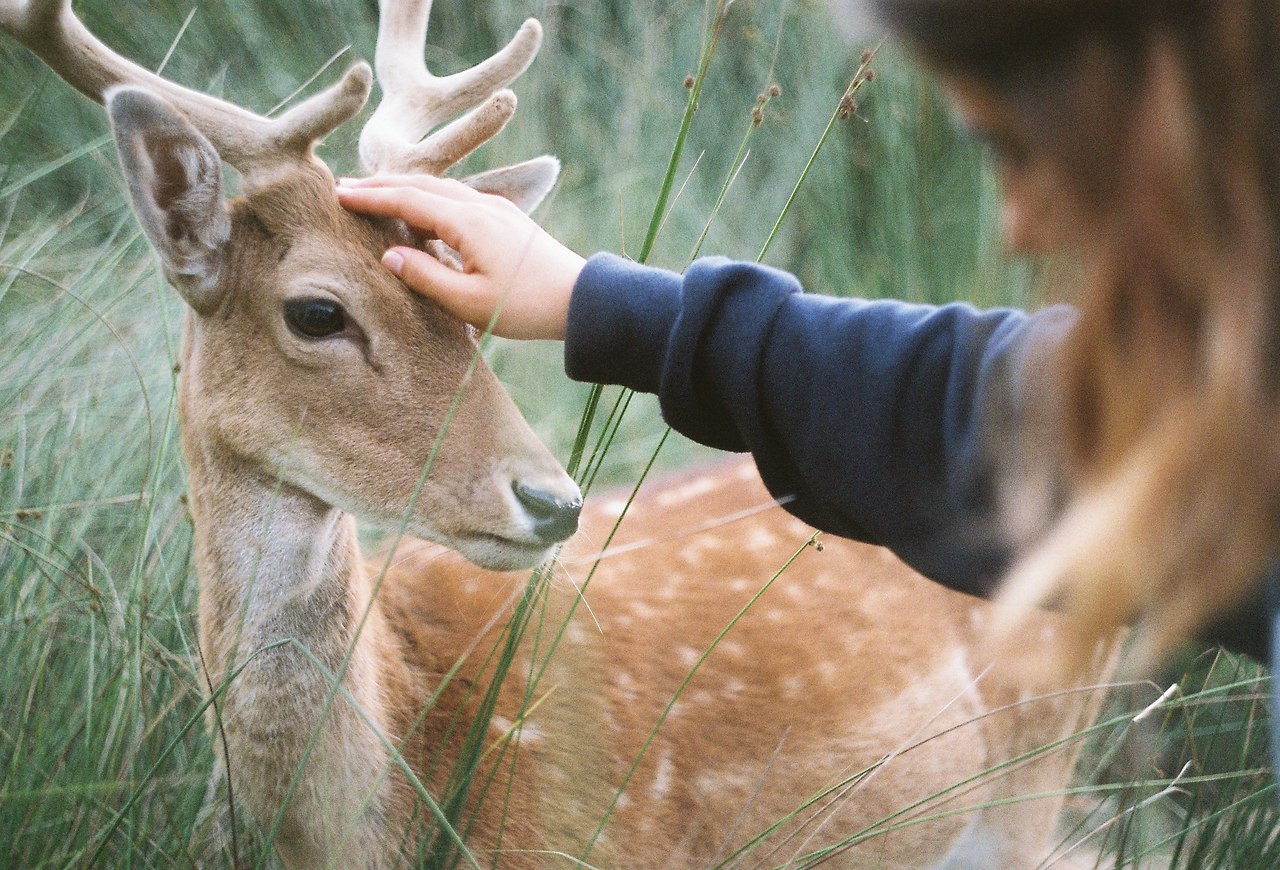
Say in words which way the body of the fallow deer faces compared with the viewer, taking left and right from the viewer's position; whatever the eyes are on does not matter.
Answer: facing the viewer and to the left of the viewer

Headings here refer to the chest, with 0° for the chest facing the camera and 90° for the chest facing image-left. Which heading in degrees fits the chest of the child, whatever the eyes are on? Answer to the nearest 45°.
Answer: approximately 135°

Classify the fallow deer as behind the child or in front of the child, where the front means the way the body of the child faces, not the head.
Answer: in front

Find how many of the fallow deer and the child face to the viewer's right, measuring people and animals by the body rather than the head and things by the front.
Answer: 0

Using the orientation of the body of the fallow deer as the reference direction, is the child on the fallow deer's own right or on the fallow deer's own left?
on the fallow deer's own left

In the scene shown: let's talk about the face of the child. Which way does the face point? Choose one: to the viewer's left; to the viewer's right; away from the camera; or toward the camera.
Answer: to the viewer's left
